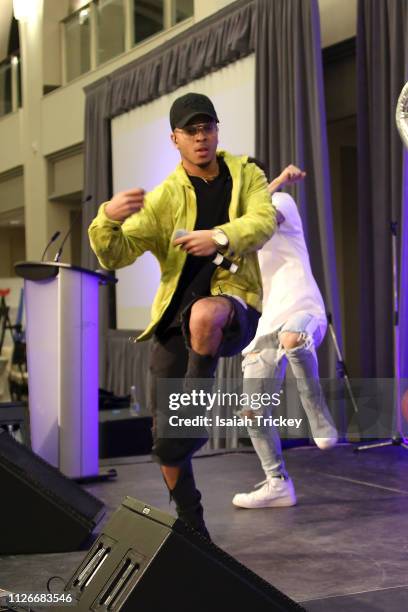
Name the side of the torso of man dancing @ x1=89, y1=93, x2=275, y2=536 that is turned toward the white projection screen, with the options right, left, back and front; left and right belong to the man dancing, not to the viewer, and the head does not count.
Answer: back

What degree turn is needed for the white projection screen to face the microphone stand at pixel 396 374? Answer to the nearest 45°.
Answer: approximately 90° to its left

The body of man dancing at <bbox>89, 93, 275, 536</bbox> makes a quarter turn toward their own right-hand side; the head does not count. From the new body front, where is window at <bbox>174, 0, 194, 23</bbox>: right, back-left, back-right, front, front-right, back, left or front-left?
right

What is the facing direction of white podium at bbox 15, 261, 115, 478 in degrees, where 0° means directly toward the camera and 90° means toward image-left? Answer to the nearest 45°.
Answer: approximately 45°

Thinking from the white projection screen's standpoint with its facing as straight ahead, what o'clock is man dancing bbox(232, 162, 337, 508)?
The man dancing is roughly at 10 o'clock from the white projection screen.

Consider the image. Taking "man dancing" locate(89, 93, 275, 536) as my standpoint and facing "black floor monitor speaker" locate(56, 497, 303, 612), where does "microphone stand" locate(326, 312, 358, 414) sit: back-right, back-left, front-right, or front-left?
back-left

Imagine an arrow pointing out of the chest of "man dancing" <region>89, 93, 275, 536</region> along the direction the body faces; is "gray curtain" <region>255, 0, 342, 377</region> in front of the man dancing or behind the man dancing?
behind

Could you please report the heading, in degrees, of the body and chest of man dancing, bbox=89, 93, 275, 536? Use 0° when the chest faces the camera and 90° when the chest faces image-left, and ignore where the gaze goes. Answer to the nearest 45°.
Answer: approximately 0°
